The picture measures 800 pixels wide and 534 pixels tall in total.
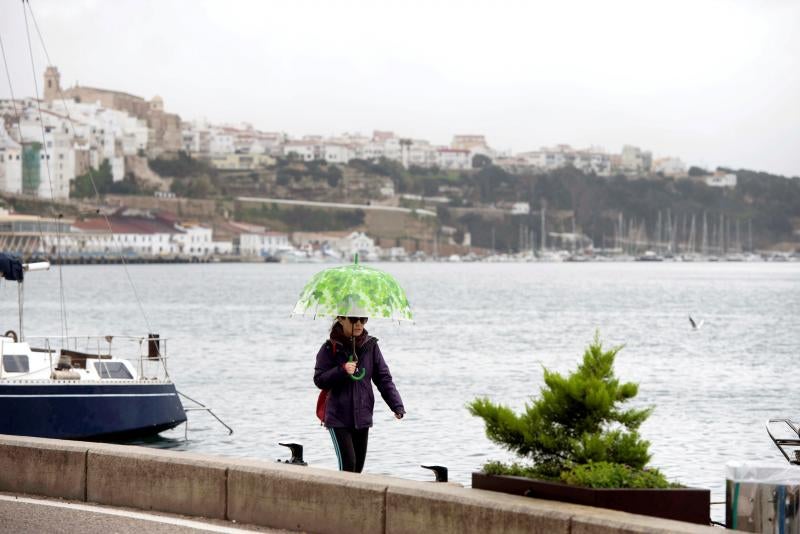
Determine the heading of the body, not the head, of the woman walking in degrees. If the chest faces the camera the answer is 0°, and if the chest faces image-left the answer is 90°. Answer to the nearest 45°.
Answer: approximately 315°

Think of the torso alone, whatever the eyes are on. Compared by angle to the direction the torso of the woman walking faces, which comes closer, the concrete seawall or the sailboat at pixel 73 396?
the concrete seawall
